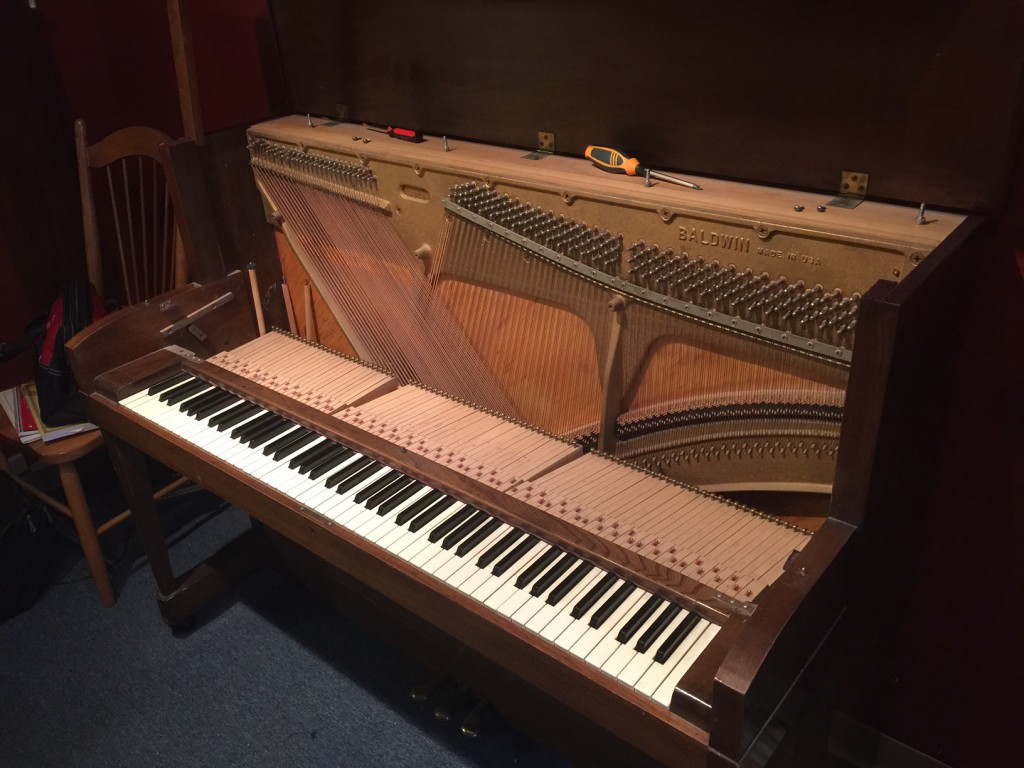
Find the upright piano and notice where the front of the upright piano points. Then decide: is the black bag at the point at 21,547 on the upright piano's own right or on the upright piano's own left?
on the upright piano's own right

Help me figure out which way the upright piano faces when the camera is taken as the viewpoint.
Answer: facing the viewer and to the left of the viewer

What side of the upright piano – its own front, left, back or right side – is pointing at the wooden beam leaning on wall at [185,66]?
right

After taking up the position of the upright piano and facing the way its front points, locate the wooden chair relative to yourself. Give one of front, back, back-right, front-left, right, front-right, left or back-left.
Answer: right
